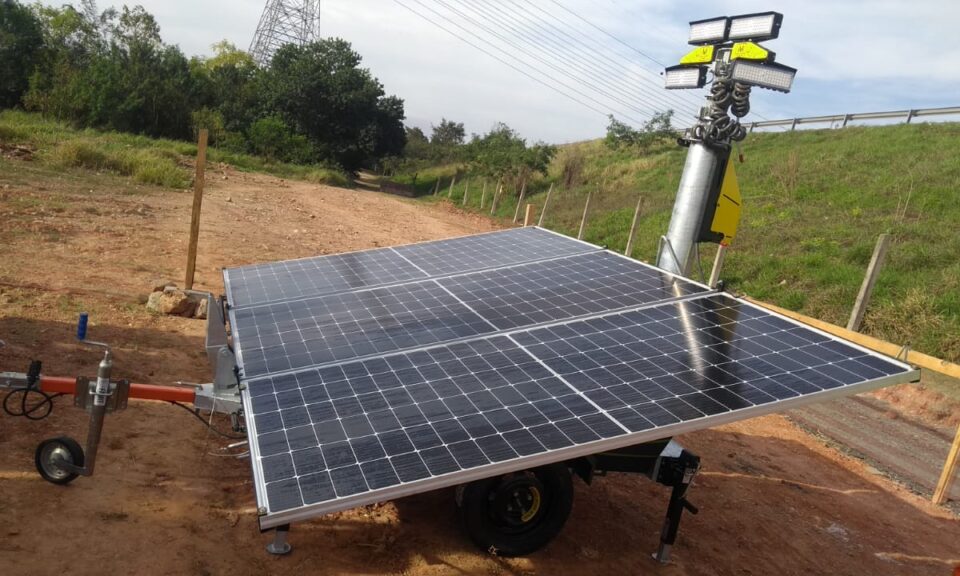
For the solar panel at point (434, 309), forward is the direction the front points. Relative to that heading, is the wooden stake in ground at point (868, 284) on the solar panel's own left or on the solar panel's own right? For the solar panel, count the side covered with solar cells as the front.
on the solar panel's own left

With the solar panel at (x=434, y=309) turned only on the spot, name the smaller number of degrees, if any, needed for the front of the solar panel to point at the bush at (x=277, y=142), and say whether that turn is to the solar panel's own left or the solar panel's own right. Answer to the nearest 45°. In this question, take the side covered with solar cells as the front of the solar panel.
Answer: approximately 180°

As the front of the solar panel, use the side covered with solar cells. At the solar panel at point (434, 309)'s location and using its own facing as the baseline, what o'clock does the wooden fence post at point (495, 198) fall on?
The wooden fence post is roughly at 6 o'clock from the solar panel.

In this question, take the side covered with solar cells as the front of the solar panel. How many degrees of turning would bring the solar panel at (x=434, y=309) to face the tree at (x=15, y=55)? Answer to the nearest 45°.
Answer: approximately 135° to its right

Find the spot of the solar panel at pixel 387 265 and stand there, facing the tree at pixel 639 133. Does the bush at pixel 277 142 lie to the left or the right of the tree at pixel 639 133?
left

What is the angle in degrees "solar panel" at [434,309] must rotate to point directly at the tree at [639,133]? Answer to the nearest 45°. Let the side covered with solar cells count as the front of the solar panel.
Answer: approximately 180°

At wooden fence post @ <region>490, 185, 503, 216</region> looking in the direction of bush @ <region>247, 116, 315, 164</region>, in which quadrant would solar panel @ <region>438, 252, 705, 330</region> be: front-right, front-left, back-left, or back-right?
back-left

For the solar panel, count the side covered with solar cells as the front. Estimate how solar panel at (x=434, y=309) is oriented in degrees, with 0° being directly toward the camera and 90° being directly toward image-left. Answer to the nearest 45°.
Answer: approximately 0°

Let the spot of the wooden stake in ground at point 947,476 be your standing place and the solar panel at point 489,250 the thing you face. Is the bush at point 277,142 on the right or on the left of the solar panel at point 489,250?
right

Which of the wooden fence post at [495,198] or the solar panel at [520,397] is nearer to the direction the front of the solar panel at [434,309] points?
the solar panel
